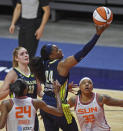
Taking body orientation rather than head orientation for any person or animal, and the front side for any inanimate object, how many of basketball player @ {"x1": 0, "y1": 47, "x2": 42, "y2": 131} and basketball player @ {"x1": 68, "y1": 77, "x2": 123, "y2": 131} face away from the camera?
0

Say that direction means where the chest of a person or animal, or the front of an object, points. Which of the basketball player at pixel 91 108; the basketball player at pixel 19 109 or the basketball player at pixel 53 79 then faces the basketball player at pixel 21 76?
the basketball player at pixel 19 109

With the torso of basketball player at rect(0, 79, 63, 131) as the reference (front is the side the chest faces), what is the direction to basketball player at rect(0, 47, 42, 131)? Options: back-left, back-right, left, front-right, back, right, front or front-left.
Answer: front

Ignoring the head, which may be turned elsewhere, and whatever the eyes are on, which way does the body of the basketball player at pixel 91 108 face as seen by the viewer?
toward the camera

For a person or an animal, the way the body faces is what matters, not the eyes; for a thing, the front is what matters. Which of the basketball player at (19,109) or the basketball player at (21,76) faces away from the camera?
the basketball player at (19,109)

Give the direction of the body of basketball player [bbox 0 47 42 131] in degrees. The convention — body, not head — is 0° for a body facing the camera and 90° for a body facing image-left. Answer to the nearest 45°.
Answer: approximately 315°

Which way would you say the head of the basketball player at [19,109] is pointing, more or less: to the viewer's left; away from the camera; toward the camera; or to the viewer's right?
away from the camera

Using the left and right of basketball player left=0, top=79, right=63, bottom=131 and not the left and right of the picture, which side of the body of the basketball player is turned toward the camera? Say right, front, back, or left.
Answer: back

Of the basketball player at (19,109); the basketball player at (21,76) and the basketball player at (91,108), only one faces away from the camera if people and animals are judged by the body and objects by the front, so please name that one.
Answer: the basketball player at (19,109)
